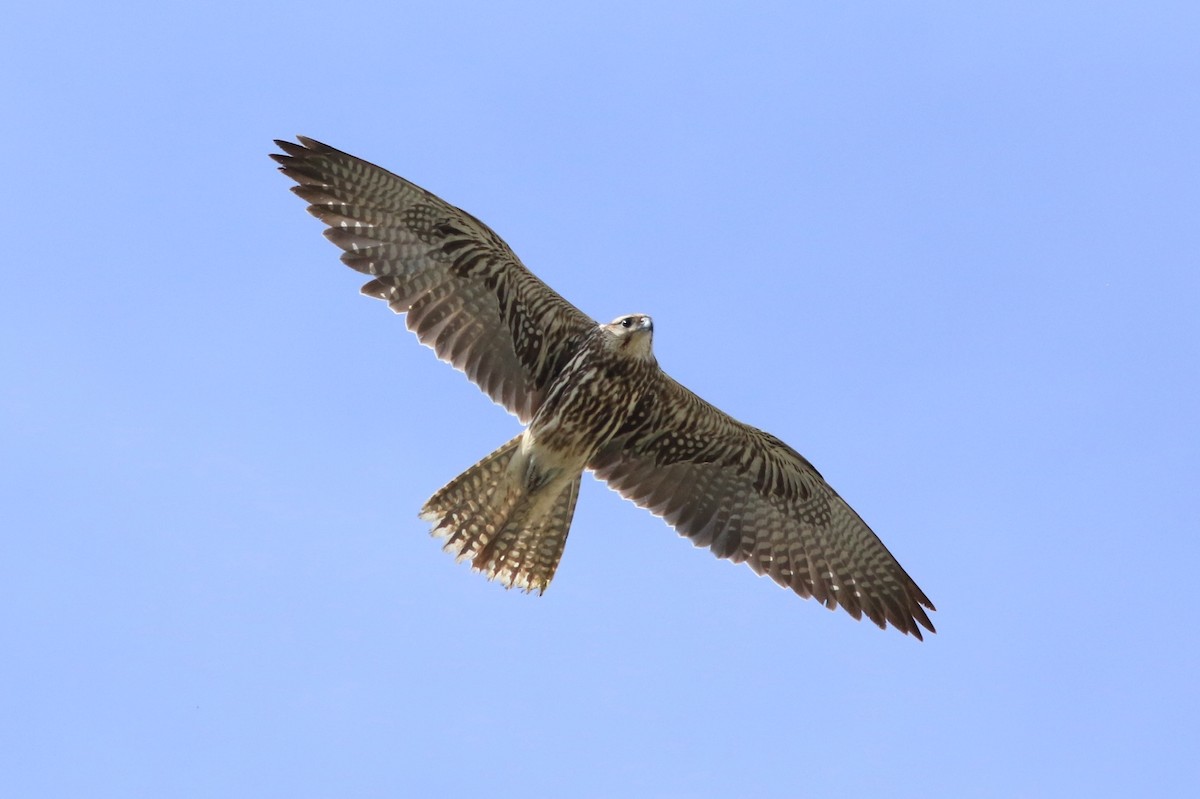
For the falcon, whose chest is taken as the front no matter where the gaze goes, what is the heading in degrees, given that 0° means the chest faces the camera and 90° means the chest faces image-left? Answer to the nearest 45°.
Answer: approximately 315°
